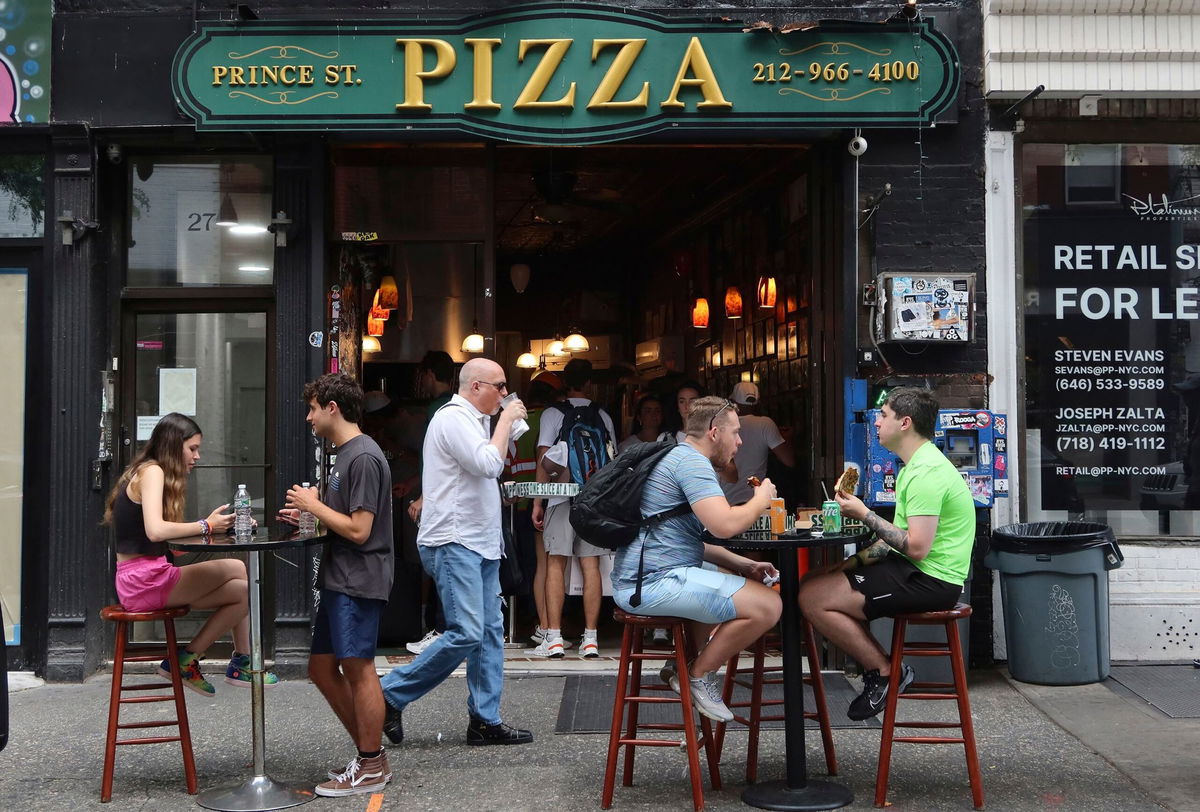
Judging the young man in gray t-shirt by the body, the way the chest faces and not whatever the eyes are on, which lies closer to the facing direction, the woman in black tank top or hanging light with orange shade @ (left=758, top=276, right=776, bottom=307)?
the woman in black tank top

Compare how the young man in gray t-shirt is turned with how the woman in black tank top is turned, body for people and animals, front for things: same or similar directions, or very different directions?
very different directions

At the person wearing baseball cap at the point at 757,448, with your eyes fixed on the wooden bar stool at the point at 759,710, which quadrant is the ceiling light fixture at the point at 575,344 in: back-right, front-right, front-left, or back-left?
back-right

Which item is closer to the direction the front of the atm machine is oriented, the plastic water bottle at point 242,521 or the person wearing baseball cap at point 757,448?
the plastic water bottle

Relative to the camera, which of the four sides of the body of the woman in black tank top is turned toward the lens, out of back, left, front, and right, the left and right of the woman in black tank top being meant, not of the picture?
right

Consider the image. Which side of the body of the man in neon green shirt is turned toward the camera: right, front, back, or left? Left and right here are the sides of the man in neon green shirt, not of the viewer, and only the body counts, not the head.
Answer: left

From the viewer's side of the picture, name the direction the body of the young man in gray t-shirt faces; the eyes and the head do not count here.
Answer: to the viewer's left

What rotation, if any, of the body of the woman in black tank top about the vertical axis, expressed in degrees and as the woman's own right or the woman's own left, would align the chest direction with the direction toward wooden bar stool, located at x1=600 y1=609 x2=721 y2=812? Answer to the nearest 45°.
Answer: approximately 45° to the woman's own right

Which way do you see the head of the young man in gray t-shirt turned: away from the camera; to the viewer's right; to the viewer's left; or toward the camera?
to the viewer's left

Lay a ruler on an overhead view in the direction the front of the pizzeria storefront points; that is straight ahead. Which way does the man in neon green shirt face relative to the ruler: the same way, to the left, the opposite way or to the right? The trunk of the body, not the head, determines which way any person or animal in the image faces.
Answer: to the right

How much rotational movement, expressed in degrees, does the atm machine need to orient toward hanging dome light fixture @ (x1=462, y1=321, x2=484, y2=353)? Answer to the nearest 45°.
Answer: approximately 90° to its right
